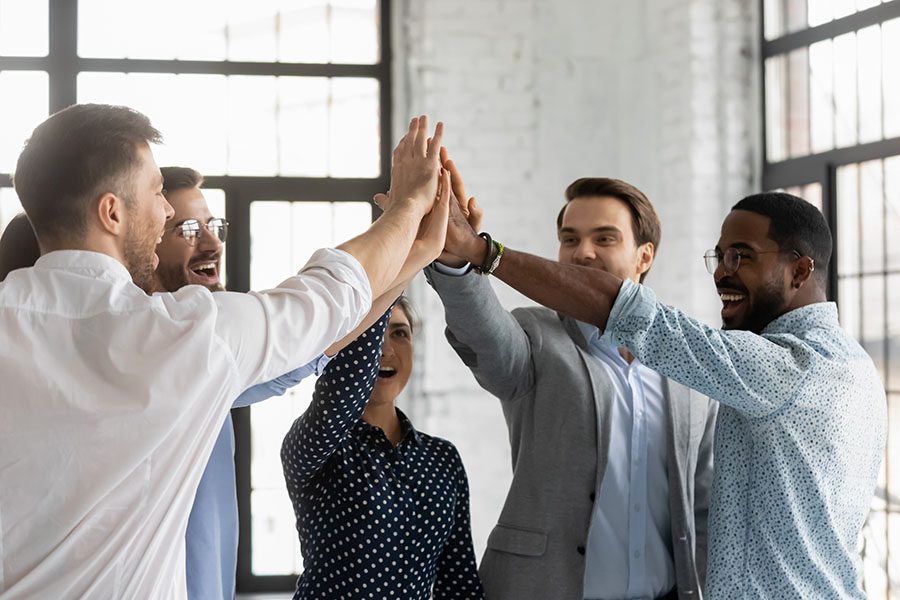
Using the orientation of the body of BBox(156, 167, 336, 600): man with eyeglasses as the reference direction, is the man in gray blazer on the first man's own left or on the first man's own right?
on the first man's own left

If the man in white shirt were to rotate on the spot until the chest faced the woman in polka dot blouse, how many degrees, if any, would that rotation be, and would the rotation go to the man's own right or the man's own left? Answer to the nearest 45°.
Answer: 0° — they already face them

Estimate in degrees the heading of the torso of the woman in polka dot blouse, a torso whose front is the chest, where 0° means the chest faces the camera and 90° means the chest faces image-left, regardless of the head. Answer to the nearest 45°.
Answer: approximately 0°

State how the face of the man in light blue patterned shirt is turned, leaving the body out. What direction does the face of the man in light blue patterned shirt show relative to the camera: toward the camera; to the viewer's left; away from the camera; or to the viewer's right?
to the viewer's left

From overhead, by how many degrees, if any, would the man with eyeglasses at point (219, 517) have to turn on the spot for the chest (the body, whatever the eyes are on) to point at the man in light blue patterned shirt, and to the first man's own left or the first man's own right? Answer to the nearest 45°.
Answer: approximately 45° to the first man's own left

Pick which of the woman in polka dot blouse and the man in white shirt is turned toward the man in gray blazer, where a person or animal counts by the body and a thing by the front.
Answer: the man in white shirt

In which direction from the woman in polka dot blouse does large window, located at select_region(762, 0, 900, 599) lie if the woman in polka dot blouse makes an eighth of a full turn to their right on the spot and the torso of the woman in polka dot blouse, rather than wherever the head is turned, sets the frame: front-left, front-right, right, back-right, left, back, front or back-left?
back

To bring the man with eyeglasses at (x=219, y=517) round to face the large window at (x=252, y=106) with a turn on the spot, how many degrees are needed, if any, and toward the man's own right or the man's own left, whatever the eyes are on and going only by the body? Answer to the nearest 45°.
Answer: approximately 135° to the man's own left

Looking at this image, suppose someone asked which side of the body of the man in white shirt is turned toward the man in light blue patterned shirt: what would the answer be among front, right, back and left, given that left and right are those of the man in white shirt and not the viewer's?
front

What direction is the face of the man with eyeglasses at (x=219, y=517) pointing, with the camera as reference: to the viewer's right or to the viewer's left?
to the viewer's right

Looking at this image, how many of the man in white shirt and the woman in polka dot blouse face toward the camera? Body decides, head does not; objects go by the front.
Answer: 1

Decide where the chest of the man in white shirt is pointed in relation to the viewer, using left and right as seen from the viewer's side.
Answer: facing away from the viewer and to the right of the viewer

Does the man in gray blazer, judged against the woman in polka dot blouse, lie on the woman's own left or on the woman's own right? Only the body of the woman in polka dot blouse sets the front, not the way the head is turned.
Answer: on the woman's own left
